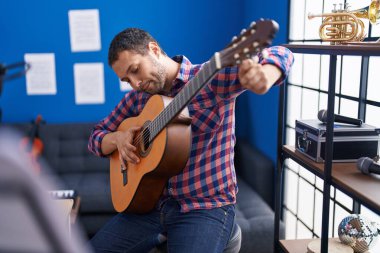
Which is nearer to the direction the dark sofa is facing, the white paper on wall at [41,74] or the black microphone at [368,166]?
the black microphone

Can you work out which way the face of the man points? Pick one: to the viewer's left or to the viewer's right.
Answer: to the viewer's left

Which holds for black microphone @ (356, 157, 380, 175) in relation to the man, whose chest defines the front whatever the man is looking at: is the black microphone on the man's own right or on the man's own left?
on the man's own left

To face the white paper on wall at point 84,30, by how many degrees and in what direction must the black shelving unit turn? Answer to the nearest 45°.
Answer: approximately 90° to its right

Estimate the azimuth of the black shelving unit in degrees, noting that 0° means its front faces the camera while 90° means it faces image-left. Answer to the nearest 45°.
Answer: approximately 45°

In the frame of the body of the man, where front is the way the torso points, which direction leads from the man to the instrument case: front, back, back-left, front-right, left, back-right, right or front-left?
back-left

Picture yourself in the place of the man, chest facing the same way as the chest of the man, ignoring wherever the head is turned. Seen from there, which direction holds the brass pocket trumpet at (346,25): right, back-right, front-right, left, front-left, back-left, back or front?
back-left
